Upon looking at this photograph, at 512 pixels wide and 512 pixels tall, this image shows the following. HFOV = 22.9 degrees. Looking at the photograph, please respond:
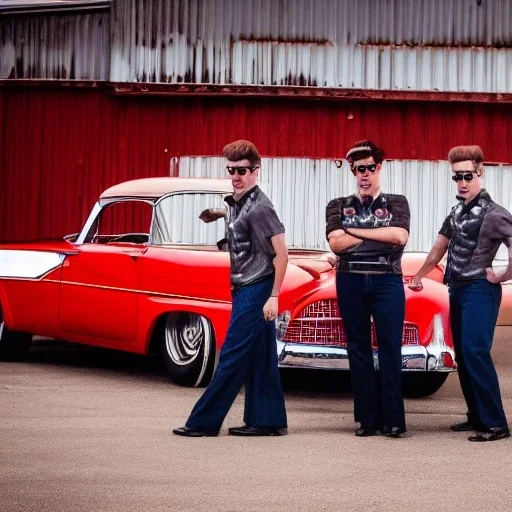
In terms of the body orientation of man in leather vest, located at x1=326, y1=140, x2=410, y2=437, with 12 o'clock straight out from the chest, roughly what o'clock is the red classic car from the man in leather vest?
The red classic car is roughly at 5 o'clock from the man in leather vest.

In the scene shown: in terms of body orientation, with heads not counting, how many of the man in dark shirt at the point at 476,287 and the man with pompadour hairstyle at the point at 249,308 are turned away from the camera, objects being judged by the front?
0

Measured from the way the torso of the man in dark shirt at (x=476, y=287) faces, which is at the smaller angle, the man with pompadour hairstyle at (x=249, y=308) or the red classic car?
the man with pompadour hairstyle

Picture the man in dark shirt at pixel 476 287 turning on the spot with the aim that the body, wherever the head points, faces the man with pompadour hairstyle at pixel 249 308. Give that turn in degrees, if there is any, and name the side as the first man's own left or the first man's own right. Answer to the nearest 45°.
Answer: approximately 45° to the first man's own right

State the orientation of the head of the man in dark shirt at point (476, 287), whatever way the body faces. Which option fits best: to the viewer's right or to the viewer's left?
to the viewer's left

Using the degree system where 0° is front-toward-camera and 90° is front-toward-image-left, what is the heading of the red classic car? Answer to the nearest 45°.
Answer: approximately 315°

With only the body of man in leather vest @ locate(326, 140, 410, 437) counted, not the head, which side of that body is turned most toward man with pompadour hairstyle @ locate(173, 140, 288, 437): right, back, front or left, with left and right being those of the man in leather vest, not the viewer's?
right

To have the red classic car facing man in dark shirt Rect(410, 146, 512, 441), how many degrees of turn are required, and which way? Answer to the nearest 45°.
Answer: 0° — it already faces them

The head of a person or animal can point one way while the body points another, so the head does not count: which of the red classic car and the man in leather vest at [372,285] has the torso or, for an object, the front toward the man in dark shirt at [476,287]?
the red classic car

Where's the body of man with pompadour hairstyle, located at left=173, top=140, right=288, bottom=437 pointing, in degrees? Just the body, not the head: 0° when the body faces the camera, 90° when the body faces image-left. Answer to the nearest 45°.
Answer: approximately 45°
